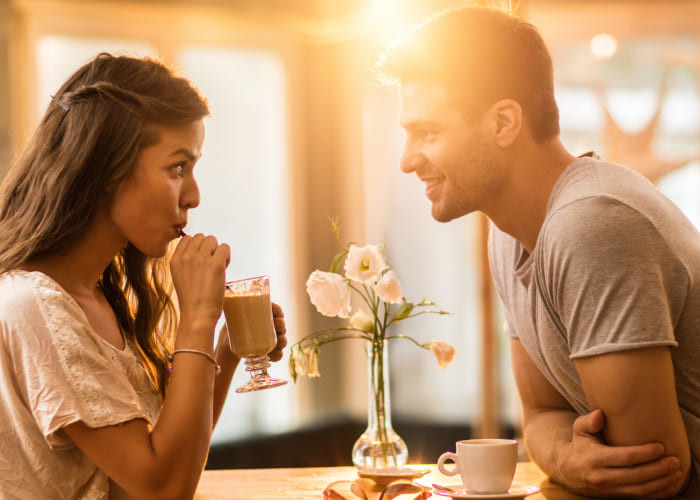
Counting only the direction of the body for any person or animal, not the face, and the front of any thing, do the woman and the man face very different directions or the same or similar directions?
very different directions

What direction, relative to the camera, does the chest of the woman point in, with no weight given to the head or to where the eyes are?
to the viewer's right

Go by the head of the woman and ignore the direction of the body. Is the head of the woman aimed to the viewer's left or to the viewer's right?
to the viewer's right

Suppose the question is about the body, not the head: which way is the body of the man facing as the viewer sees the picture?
to the viewer's left

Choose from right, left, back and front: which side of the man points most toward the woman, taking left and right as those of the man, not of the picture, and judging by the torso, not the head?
front

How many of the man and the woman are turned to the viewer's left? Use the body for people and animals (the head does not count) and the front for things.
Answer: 1
